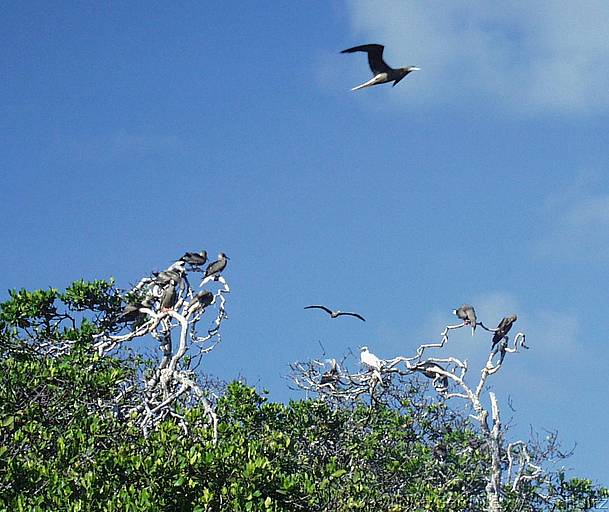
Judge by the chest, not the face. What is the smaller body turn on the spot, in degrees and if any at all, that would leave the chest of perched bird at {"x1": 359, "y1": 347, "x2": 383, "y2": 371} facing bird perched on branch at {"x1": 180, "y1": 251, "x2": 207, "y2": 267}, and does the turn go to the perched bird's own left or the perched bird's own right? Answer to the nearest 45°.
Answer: approximately 45° to the perched bird's own left

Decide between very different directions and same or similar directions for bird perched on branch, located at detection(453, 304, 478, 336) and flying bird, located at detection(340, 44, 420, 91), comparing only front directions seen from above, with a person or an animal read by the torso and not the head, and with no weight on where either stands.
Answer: very different directions

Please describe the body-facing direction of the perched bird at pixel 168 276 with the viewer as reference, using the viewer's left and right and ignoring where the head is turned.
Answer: facing to the left of the viewer

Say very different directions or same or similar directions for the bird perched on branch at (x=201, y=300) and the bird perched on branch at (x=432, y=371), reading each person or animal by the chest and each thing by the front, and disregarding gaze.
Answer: very different directions

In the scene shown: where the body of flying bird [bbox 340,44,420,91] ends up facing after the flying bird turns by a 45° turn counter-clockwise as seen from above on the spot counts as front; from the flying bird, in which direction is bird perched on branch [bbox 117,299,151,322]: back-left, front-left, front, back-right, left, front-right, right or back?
left

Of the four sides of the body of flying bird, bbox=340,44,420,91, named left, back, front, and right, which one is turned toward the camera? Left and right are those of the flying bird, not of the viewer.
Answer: right

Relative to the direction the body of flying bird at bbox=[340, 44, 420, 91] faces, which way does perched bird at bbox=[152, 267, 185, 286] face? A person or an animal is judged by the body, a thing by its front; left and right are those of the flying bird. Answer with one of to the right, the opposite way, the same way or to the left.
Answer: the opposite way
